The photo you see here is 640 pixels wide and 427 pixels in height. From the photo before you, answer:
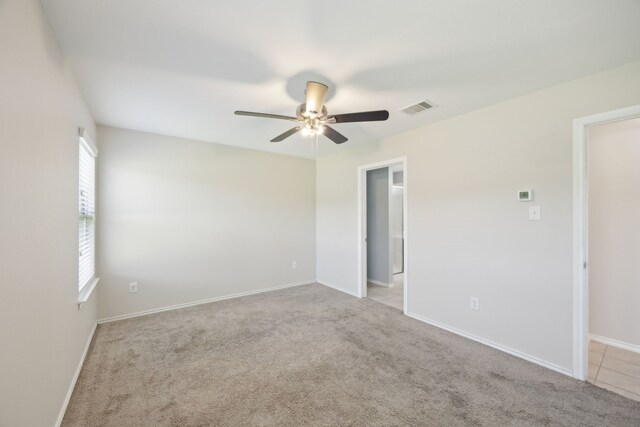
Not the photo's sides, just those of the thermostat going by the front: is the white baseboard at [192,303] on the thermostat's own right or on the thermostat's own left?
on the thermostat's own right

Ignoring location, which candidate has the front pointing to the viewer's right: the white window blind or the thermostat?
the white window blind

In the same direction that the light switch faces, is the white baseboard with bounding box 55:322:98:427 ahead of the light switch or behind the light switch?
ahead

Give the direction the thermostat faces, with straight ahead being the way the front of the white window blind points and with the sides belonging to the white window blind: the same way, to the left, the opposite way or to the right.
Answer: the opposite way

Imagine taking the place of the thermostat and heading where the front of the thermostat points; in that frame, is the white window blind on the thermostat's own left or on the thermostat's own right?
on the thermostat's own right

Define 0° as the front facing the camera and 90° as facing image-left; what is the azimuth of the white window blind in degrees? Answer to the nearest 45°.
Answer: approximately 270°

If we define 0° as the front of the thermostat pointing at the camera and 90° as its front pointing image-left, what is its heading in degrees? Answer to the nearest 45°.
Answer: approximately 0°

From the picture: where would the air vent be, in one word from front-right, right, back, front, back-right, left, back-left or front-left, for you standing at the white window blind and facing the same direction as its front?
front-right

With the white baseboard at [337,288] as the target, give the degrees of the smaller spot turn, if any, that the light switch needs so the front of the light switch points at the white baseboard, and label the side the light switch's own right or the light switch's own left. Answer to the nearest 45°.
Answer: approximately 90° to the light switch's own right

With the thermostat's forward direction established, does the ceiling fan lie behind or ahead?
ahead
